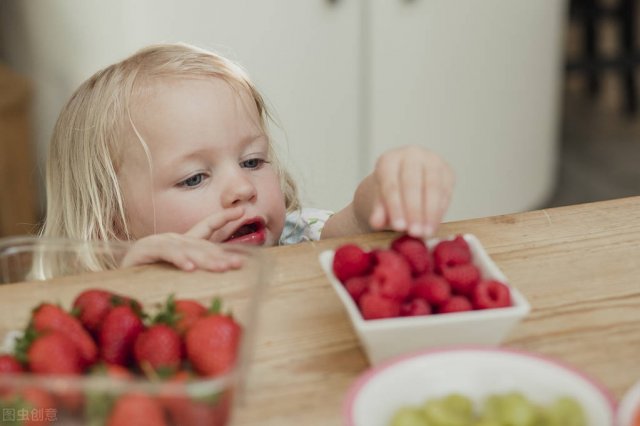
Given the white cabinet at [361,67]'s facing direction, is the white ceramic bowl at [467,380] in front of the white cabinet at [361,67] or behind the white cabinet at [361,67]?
in front

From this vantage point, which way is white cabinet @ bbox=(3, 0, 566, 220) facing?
toward the camera

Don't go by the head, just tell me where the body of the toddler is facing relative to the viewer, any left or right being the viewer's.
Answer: facing the viewer and to the right of the viewer

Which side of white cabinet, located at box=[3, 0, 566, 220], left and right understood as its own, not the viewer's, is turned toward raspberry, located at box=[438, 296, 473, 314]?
front

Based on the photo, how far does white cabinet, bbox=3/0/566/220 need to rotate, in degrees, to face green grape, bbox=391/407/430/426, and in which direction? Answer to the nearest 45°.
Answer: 0° — it already faces it

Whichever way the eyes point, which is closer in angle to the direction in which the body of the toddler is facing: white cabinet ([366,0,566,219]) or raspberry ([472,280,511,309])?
the raspberry

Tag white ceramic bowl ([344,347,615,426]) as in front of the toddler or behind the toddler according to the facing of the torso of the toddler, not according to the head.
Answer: in front

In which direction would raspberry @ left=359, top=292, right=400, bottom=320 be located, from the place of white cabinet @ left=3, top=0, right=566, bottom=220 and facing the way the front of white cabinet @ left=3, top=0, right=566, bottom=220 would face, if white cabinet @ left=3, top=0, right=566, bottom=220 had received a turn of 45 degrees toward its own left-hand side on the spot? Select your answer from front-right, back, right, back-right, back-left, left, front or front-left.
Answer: front-right

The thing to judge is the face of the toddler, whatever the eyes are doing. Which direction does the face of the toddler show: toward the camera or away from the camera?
toward the camera

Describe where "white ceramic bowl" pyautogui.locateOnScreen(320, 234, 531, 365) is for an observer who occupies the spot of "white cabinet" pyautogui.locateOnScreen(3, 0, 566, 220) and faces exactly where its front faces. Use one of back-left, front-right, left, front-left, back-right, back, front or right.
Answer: front

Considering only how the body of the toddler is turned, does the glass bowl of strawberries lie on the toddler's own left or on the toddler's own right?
on the toddler's own right

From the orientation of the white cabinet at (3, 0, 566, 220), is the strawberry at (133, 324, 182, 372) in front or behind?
in front

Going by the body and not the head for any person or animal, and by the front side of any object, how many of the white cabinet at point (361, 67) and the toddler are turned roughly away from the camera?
0

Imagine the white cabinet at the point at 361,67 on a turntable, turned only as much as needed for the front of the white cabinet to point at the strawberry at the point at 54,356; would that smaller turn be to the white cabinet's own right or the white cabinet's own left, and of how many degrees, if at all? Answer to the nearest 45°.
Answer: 0° — it already faces it

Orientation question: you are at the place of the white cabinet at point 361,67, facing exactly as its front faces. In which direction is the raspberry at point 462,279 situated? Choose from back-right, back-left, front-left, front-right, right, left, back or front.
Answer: front

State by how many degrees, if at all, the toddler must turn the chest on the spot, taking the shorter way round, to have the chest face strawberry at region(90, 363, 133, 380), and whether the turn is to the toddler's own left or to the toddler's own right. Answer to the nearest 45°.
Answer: approximately 45° to the toddler's own right

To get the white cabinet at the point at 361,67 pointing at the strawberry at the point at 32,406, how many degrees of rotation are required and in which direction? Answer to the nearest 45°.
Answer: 0° — it already faces it
